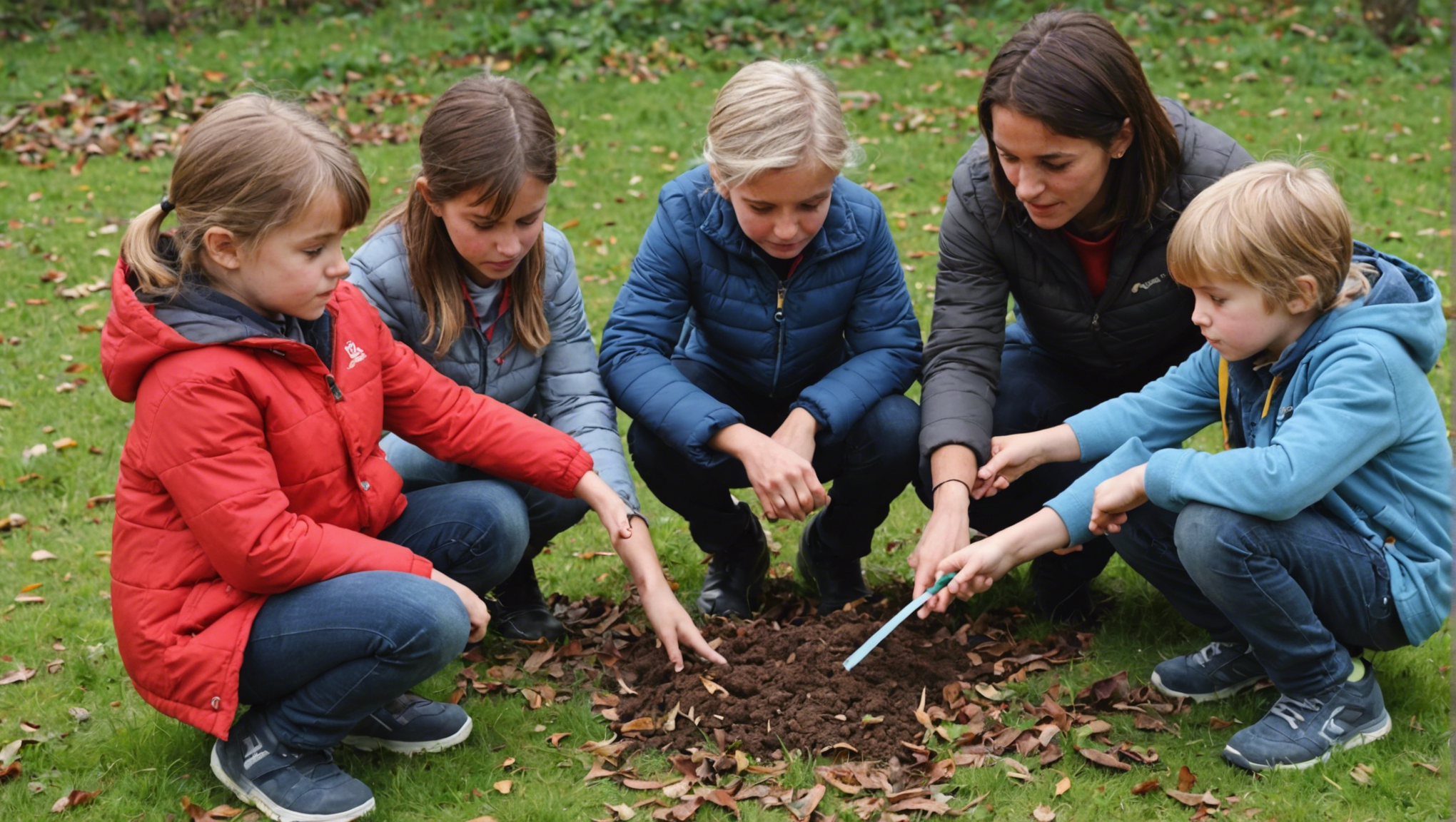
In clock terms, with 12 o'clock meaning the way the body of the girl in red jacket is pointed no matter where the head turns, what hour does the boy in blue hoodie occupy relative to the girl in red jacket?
The boy in blue hoodie is roughly at 11 o'clock from the girl in red jacket.

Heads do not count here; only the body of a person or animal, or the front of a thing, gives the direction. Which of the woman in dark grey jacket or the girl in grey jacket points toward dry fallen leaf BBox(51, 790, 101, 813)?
the woman in dark grey jacket

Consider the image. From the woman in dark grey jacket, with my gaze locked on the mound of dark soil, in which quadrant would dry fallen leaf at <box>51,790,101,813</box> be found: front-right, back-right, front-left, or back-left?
front-right

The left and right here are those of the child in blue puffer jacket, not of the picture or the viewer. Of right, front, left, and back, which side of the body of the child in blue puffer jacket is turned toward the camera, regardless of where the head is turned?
front

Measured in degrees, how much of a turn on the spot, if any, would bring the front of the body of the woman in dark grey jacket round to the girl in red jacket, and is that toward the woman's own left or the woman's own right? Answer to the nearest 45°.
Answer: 0° — they already face them

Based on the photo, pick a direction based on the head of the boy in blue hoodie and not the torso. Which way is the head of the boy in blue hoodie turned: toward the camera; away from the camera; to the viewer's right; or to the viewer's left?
to the viewer's left

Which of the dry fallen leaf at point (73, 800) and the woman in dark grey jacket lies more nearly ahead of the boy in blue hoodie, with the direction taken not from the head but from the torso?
the dry fallen leaf

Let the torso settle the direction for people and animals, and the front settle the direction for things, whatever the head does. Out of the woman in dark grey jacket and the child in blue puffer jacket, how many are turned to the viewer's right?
0

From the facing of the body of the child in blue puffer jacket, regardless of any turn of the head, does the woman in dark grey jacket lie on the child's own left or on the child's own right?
on the child's own left

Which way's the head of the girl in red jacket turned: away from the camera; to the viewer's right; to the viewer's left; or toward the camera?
to the viewer's right

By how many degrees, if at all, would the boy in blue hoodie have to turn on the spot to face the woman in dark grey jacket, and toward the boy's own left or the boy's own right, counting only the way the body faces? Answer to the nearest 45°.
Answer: approximately 90° to the boy's own right

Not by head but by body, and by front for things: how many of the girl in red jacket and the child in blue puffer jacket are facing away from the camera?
0
